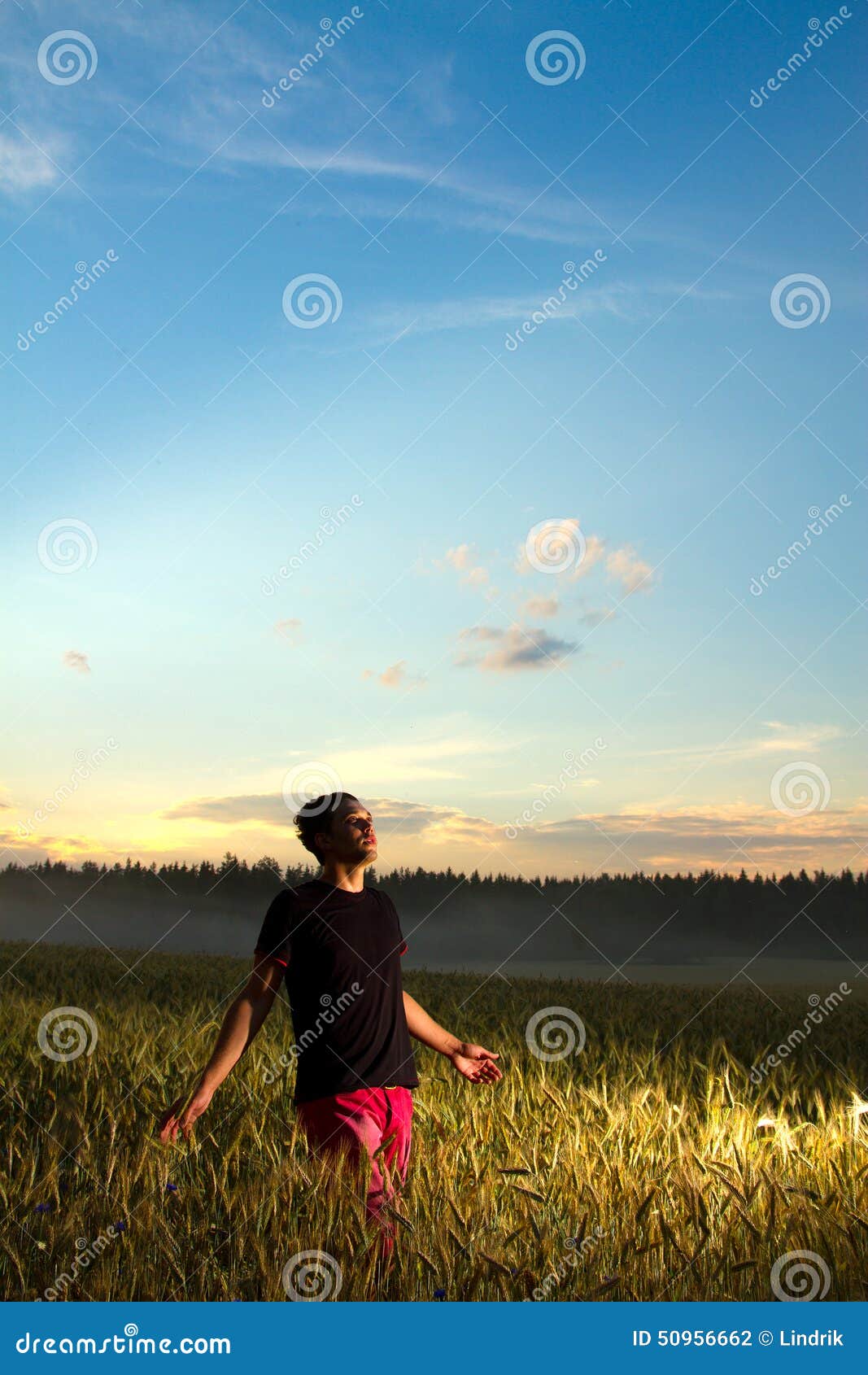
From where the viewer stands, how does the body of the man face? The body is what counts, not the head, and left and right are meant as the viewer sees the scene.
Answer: facing the viewer and to the right of the viewer

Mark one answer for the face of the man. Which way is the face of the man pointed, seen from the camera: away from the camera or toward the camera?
toward the camera
